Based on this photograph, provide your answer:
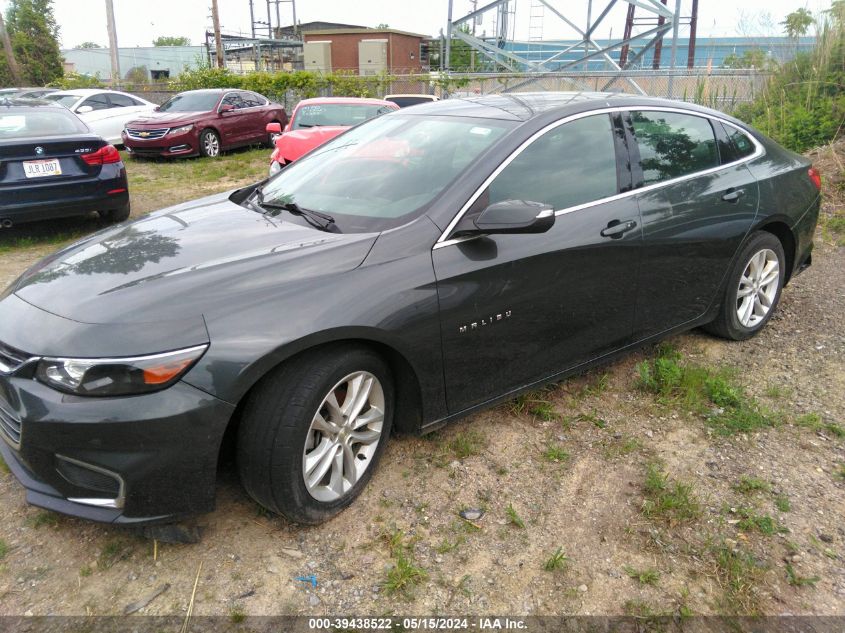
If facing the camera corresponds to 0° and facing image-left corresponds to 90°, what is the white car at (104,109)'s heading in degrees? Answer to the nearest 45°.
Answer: approximately 45°

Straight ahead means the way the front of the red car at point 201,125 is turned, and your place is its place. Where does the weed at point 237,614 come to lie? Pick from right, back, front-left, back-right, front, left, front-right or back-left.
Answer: front-left

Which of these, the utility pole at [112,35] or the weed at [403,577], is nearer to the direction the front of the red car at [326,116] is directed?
the weed

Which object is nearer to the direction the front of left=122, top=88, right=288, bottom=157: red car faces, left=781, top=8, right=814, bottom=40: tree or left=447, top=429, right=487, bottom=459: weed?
the weed

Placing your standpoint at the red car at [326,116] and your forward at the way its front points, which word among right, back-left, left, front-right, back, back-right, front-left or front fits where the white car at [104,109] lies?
right

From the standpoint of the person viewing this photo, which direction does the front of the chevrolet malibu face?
facing the viewer and to the left of the viewer

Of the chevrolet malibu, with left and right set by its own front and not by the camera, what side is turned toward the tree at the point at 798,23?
back
